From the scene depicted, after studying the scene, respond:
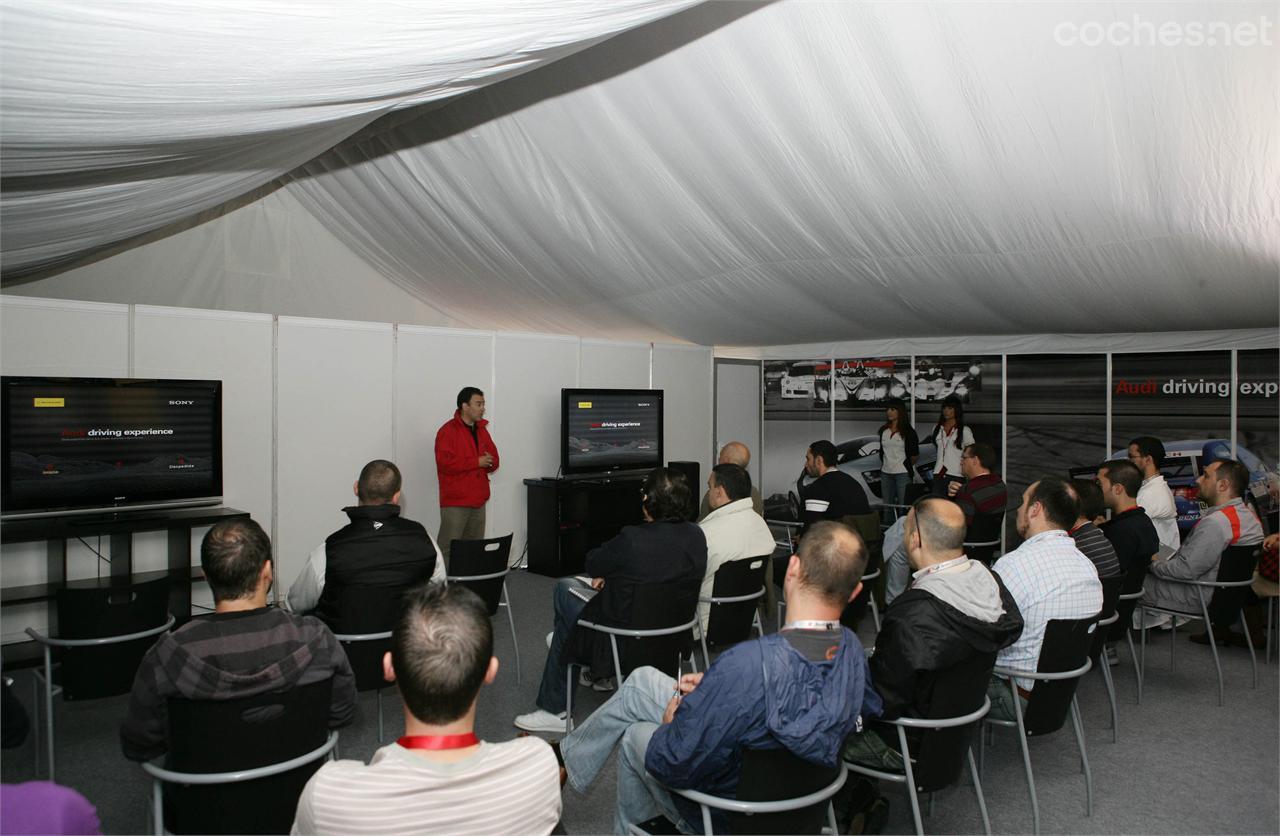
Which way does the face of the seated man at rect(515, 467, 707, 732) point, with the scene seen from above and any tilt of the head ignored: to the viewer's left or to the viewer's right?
to the viewer's left

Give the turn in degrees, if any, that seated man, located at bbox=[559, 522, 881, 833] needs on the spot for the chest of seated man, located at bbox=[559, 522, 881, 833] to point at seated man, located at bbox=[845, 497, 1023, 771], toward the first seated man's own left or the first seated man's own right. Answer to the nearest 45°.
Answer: approximately 90° to the first seated man's own right

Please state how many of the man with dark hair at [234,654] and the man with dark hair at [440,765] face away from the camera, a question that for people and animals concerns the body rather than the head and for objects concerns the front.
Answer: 2

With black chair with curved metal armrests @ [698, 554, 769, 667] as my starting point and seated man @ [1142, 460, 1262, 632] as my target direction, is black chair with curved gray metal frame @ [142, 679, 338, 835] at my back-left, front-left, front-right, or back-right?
back-right

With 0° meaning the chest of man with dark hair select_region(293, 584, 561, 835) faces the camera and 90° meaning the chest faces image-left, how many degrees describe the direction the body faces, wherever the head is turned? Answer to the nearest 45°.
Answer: approximately 180°

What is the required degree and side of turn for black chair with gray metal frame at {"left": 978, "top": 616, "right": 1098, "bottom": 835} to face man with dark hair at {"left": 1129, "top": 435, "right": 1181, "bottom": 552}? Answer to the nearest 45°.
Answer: approximately 45° to its right

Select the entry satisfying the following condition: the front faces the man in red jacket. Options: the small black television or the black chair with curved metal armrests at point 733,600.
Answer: the black chair with curved metal armrests

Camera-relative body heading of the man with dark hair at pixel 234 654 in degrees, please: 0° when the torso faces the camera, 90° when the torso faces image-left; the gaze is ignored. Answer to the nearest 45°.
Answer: approximately 180°

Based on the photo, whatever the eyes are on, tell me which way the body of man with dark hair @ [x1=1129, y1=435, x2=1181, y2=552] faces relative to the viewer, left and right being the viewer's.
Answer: facing to the left of the viewer

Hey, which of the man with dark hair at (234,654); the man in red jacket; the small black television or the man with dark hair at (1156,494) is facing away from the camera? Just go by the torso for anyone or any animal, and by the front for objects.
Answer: the man with dark hair at (234,654)

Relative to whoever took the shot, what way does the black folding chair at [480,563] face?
facing away from the viewer and to the left of the viewer

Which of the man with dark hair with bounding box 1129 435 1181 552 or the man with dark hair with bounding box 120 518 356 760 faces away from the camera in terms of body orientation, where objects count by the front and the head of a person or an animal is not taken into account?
the man with dark hair with bounding box 120 518 356 760

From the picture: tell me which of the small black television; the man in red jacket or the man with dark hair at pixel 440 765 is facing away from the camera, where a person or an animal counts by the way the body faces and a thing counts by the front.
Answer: the man with dark hair

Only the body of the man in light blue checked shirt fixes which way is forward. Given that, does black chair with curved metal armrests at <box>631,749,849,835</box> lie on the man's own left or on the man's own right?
on the man's own left

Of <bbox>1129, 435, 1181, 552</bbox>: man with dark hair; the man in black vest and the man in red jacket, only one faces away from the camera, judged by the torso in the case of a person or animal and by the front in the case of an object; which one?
the man in black vest

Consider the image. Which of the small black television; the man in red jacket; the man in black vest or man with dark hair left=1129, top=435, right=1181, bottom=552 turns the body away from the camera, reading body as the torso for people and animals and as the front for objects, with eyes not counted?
the man in black vest

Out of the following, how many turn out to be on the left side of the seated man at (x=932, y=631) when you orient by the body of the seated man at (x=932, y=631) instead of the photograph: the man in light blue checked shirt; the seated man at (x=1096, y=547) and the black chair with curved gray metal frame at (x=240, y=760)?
1

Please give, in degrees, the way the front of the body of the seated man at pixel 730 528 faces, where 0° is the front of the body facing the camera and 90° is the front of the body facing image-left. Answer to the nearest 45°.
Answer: approximately 135°

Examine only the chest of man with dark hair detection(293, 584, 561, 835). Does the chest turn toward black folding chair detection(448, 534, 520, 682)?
yes
